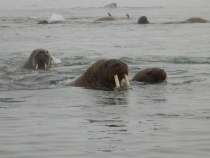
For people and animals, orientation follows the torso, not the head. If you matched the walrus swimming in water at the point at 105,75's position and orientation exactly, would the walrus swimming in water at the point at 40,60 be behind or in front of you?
behind

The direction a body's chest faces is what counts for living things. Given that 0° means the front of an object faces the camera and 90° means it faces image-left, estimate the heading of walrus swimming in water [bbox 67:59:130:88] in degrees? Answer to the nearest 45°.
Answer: approximately 315°
